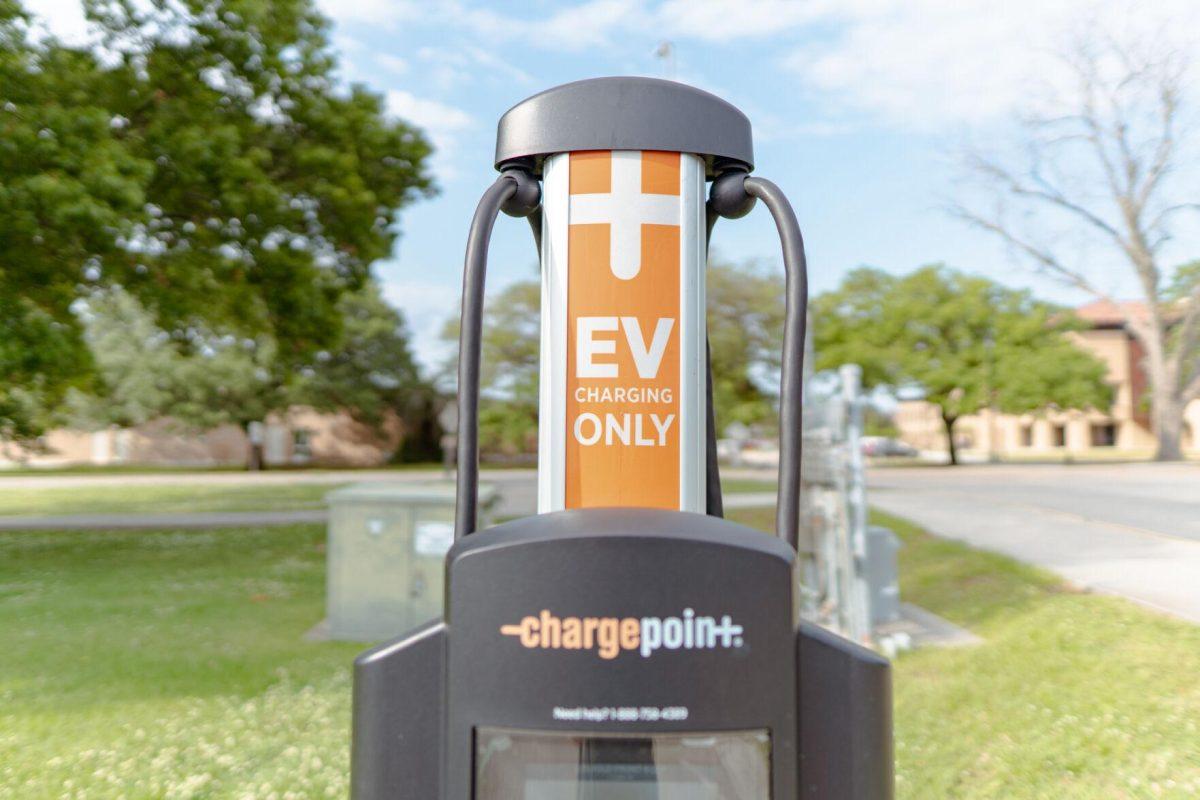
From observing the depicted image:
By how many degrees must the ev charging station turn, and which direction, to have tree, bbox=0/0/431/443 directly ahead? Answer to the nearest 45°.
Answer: approximately 135° to its right

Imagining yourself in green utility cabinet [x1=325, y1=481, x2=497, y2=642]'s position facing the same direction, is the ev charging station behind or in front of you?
in front

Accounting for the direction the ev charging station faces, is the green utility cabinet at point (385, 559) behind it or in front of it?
behind

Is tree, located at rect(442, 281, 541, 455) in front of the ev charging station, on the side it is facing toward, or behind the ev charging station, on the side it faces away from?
behind

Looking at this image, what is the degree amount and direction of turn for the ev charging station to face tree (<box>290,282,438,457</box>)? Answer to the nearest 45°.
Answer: approximately 180°

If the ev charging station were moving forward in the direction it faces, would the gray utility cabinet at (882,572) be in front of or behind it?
behind

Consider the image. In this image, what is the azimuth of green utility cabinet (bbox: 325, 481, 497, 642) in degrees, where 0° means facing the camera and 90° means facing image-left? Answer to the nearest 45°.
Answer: approximately 0°

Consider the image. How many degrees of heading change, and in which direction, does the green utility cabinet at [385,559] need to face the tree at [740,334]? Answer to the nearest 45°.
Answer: approximately 135° to its left

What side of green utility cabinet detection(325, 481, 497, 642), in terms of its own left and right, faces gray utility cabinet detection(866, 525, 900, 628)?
left

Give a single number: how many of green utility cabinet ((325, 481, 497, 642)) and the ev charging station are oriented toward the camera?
2

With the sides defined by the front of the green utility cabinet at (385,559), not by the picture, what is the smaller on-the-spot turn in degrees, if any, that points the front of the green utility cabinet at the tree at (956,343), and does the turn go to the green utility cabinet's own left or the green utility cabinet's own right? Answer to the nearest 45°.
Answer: approximately 135° to the green utility cabinet's own left

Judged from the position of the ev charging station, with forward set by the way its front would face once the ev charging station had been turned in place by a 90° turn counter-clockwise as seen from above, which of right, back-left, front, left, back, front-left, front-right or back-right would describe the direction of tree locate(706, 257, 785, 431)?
left

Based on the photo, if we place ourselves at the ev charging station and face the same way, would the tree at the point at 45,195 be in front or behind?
behind
